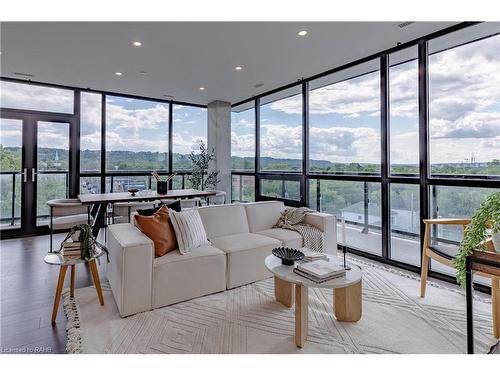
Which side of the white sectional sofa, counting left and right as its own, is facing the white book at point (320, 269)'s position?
front

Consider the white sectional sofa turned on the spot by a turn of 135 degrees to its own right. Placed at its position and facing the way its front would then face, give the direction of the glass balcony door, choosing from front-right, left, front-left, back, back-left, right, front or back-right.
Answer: front-right

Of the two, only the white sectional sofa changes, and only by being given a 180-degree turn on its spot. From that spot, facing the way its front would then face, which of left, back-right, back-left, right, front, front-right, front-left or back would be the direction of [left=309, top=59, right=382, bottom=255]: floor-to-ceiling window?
right

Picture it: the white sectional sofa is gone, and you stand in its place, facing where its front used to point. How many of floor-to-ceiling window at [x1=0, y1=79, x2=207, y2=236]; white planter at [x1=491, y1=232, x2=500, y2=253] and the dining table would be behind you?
2

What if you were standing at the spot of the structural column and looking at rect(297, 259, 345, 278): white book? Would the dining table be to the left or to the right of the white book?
right

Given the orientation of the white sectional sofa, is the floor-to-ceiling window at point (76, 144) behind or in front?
behind

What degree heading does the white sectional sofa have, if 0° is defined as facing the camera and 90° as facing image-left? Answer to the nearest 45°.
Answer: approximately 315°

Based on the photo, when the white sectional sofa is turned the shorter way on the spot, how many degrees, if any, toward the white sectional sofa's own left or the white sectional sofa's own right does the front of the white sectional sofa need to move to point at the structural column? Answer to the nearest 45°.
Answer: approximately 135° to the white sectional sofa's own left

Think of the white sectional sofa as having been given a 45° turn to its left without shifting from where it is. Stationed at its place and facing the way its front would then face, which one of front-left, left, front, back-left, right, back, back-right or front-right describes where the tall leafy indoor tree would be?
left

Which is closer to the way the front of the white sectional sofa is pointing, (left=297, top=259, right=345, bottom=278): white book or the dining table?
the white book

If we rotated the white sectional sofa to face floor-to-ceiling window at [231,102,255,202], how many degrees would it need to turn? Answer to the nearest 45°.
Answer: approximately 135° to its left

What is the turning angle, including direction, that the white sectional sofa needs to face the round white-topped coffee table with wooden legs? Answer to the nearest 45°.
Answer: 0° — it already faces it
